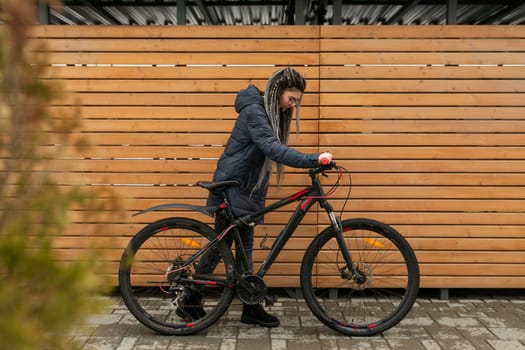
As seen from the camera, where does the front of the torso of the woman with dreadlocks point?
to the viewer's right

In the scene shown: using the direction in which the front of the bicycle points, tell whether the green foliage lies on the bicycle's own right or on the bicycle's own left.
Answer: on the bicycle's own right

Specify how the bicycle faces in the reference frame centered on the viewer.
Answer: facing to the right of the viewer
